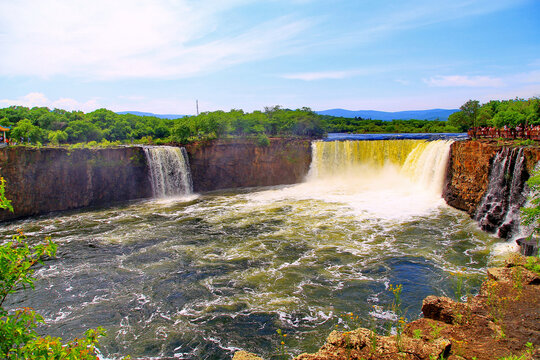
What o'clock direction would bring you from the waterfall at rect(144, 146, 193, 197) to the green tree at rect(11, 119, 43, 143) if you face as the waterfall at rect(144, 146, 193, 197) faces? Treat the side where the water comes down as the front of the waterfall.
The green tree is roughly at 4 o'clock from the waterfall.

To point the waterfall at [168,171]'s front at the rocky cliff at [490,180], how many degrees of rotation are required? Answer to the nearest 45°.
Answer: approximately 45° to its left

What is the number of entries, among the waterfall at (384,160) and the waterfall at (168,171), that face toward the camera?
2

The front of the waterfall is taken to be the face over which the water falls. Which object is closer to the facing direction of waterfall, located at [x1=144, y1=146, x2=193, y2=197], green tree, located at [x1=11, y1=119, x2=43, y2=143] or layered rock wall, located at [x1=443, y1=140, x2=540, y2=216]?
the layered rock wall

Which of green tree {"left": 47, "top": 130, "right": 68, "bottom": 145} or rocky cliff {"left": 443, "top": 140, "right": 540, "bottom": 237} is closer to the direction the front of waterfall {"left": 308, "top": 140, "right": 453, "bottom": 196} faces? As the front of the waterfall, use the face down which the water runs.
the rocky cliff

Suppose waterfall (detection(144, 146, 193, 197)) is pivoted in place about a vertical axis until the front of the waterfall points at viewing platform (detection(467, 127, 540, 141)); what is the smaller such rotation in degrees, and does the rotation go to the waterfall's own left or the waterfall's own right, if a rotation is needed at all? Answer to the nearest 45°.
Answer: approximately 45° to the waterfall's own left

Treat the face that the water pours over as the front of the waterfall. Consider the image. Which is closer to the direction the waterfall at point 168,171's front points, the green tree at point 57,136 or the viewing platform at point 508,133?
the viewing platform

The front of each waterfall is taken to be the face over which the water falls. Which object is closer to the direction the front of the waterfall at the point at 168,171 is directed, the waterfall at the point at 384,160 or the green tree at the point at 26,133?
the waterfall

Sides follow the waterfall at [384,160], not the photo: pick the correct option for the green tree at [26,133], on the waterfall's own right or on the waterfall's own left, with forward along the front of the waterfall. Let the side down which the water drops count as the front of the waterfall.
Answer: on the waterfall's own right

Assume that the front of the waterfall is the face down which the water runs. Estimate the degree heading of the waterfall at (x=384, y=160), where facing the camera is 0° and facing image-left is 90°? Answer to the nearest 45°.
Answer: approximately 0°
